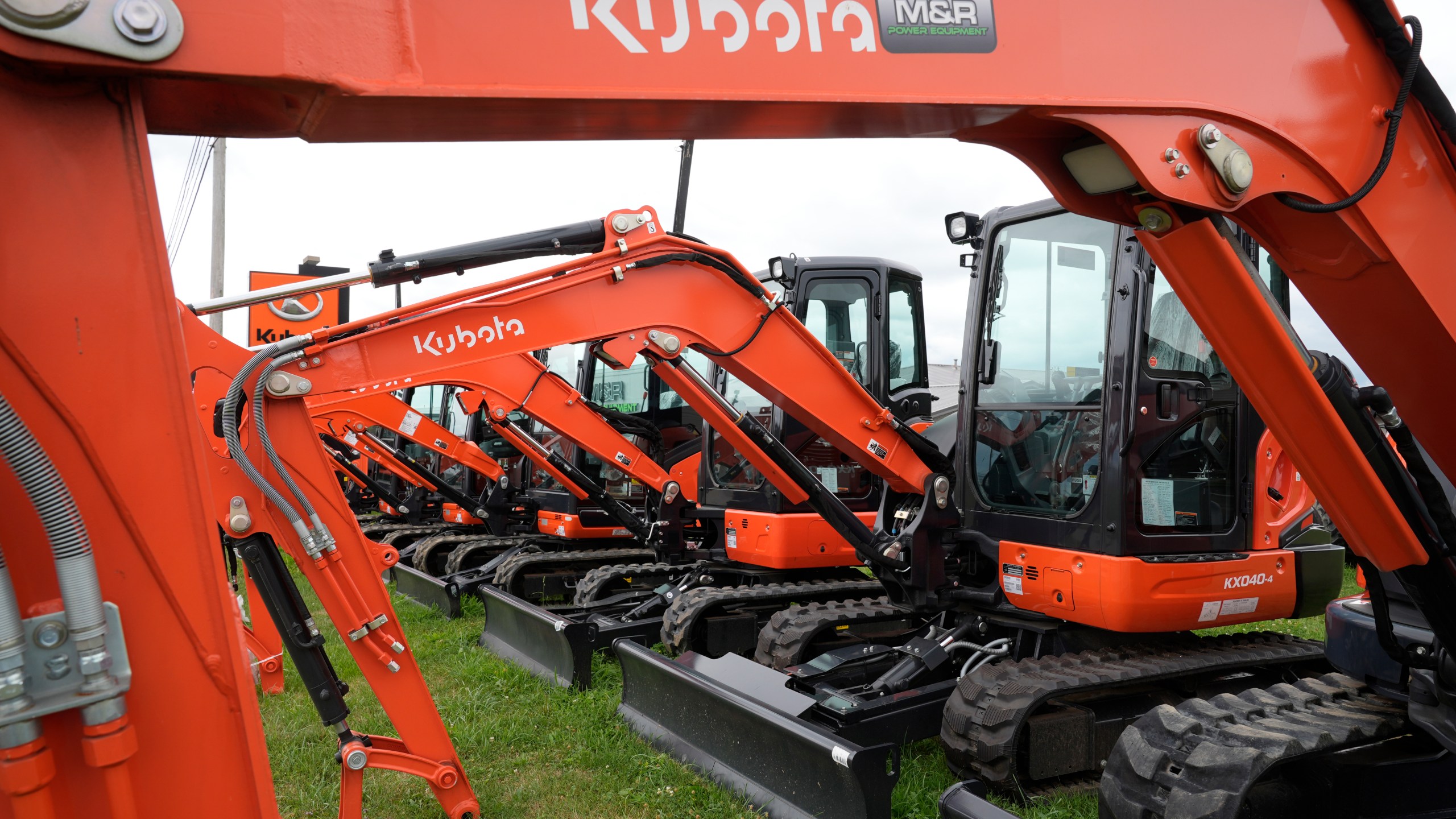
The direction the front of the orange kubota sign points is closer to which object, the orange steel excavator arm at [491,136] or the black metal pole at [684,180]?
the orange steel excavator arm

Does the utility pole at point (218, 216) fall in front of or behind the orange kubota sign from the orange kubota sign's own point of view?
behind

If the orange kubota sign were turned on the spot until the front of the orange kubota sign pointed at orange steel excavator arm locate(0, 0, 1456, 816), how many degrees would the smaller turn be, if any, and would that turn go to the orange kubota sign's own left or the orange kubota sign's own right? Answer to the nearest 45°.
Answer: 0° — it already faces it

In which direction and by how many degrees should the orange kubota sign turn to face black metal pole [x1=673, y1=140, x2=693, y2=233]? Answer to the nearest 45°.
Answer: approximately 90° to its left

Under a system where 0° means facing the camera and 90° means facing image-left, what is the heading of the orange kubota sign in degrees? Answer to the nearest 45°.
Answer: approximately 0°

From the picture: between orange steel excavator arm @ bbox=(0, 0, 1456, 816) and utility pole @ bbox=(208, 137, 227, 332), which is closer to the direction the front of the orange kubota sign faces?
the orange steel excavator arm
